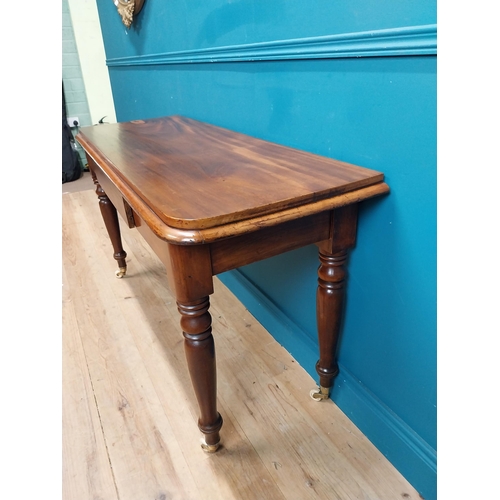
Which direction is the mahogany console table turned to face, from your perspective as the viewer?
facing the viewer and to the left of the viewer
